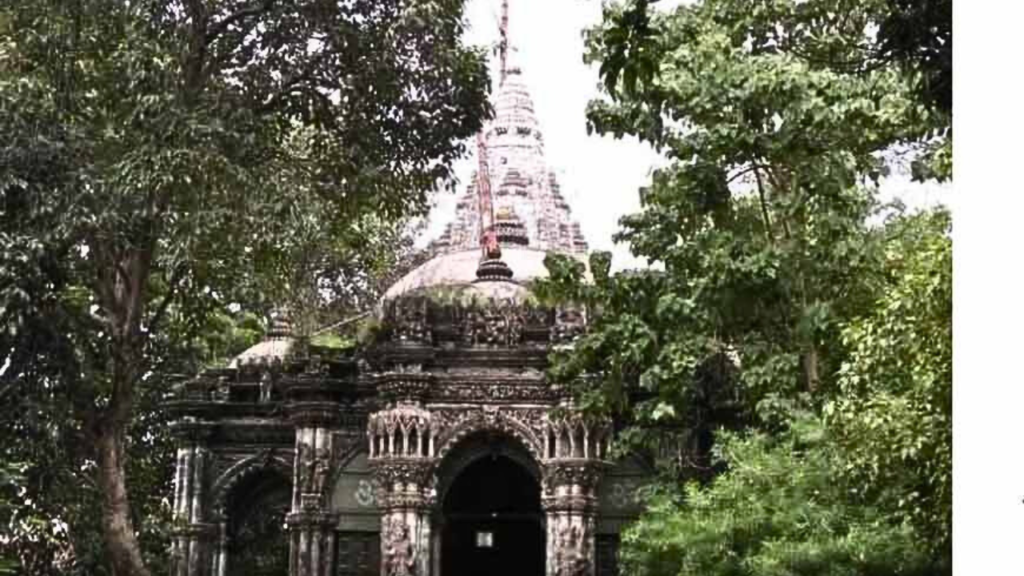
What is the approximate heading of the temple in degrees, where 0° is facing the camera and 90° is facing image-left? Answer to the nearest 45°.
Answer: approximately 0°

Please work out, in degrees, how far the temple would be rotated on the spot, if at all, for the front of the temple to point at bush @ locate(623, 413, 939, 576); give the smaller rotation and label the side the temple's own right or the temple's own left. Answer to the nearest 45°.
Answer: approximately 45° to the temple's own left

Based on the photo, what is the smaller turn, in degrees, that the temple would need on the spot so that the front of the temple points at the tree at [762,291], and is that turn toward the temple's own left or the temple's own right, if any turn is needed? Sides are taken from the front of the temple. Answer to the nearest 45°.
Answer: approximately 45° to the temple's own left

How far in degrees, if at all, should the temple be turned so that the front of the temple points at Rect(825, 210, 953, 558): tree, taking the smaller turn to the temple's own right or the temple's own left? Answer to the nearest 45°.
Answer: approximately 45° to the temple's own left
